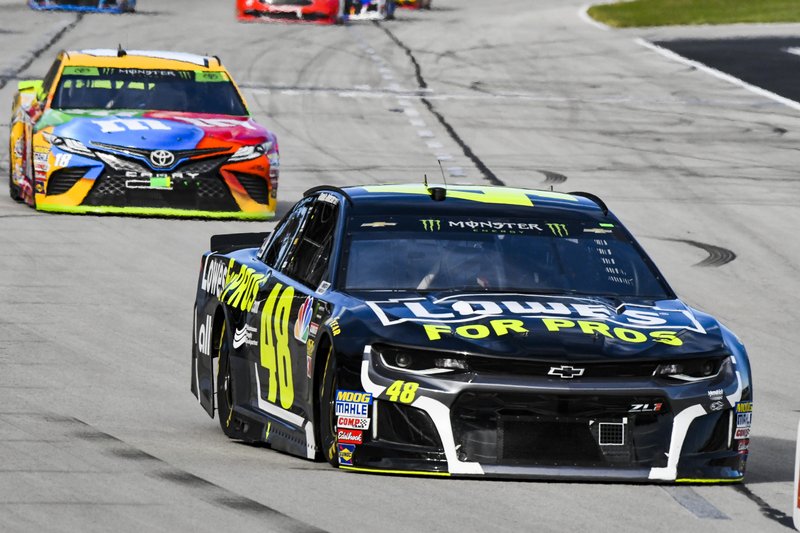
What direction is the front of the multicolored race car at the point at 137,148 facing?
toward the camera

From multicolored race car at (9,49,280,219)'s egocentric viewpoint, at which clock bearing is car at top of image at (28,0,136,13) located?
The car at top of image is roughly at 6 o'clock from the multicolored race car.

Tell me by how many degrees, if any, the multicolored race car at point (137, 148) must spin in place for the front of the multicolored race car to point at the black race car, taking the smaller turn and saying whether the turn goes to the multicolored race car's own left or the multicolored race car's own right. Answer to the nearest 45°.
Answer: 0° — it already faces it

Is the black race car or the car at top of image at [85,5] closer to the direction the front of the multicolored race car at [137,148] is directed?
the black race car

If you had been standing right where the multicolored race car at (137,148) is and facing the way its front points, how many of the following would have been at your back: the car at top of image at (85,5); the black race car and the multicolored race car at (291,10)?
2

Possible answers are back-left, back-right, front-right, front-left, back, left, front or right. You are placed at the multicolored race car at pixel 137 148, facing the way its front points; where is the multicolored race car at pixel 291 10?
back
